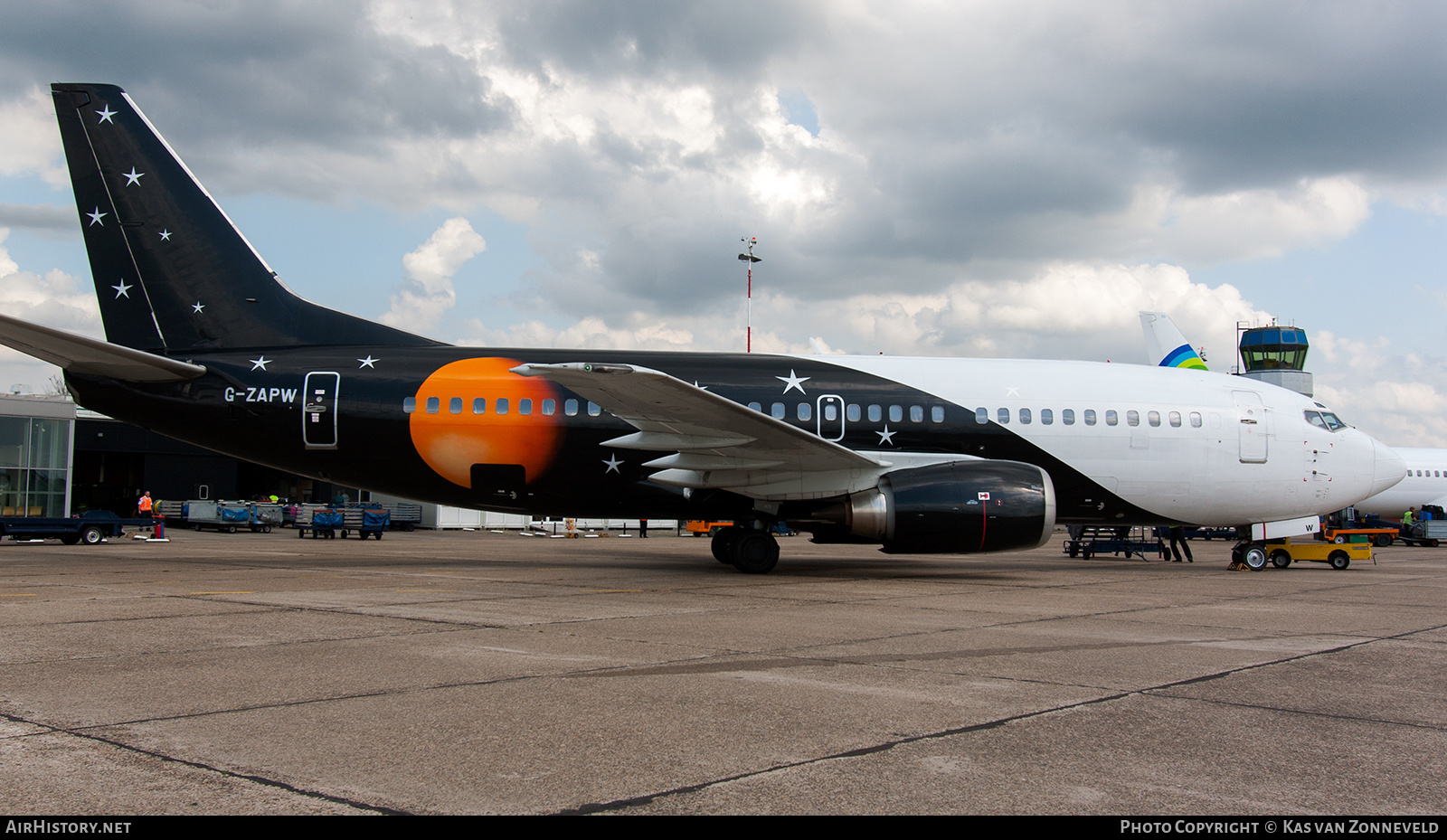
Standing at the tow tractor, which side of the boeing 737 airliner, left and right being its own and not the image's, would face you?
front

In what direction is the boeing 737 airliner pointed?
to the viewer's right
